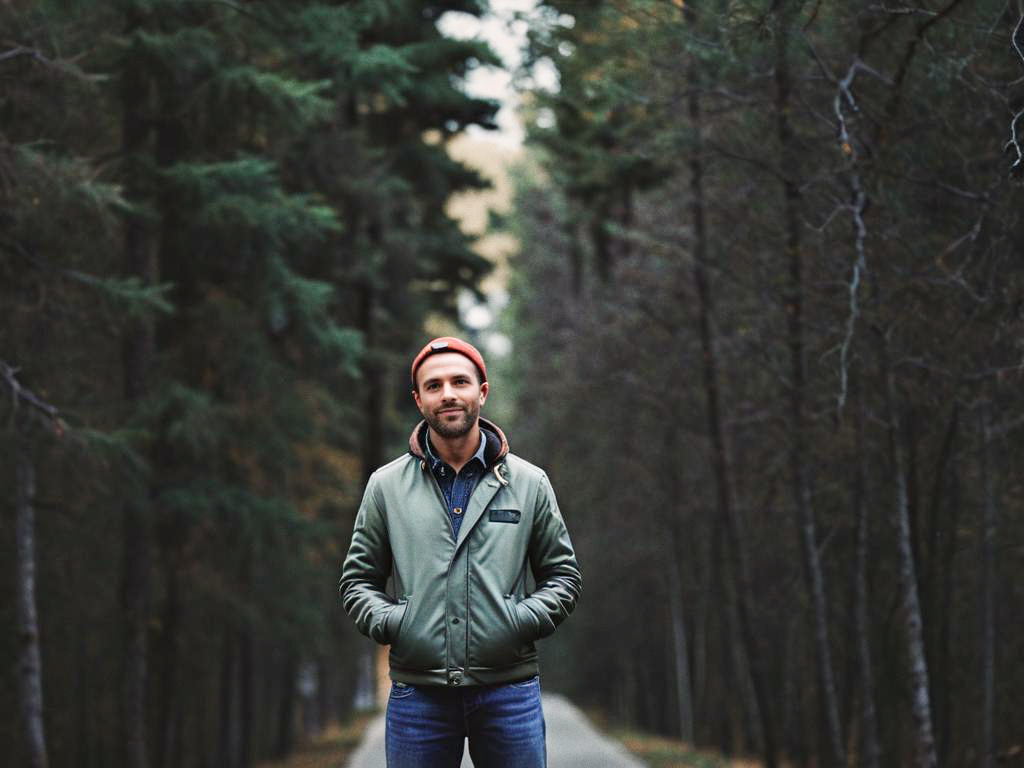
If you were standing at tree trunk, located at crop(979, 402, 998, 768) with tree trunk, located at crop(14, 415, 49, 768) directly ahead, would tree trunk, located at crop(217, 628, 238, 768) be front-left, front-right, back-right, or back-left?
front-right

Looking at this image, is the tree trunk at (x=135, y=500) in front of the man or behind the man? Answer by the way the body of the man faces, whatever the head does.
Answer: behind

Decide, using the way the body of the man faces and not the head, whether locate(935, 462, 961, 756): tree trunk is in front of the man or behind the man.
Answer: behind

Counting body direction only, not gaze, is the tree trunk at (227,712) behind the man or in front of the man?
behind

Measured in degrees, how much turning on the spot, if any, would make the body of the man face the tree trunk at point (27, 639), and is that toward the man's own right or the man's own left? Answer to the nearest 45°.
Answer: approximately 135° to the man's own right

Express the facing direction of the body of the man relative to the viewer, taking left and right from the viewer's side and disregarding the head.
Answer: facing the viewer

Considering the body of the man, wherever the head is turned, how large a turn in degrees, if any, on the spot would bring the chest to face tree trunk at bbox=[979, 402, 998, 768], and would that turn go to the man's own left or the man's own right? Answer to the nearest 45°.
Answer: approximately 135° to the man's own left

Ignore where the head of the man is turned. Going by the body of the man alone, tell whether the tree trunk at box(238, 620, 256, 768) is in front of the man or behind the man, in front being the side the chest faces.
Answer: behind

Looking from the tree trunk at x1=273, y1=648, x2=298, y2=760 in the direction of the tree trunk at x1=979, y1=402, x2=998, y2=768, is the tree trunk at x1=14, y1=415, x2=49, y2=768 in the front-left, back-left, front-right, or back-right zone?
front-right

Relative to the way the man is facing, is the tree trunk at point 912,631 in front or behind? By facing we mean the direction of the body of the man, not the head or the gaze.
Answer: behind

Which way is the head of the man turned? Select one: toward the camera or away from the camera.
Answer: toward the camera

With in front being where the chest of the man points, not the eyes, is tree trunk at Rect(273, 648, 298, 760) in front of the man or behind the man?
behind

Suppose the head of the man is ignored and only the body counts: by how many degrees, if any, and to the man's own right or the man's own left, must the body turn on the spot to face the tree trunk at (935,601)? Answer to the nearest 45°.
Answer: approximately 135° to the man's own left
